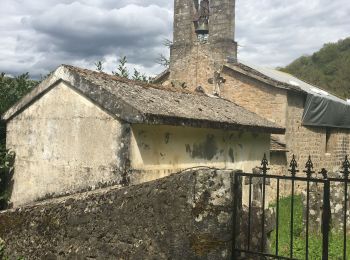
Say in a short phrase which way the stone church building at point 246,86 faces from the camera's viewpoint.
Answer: facing the viewer and to the left of the viewer

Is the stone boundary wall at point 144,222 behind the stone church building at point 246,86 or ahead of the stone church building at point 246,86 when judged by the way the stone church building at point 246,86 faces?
ahead

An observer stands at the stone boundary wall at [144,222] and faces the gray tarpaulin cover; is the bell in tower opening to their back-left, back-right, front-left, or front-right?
front-left
